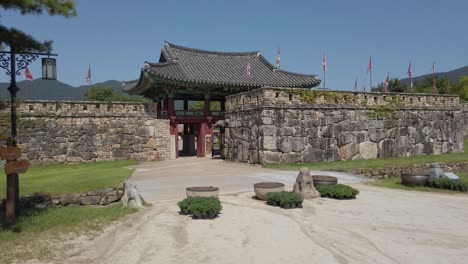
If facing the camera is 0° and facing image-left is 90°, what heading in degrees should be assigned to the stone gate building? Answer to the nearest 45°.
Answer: approximately 315°

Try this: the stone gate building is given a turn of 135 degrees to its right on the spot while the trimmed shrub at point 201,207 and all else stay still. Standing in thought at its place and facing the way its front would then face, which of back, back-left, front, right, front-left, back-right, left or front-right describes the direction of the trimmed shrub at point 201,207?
left

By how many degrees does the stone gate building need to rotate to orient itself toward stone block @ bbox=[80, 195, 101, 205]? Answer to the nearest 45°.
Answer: approximately 45° to its right

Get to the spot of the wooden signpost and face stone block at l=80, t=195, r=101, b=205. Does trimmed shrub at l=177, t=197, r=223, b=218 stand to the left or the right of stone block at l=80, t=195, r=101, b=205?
right

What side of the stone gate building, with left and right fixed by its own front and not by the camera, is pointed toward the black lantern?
front
